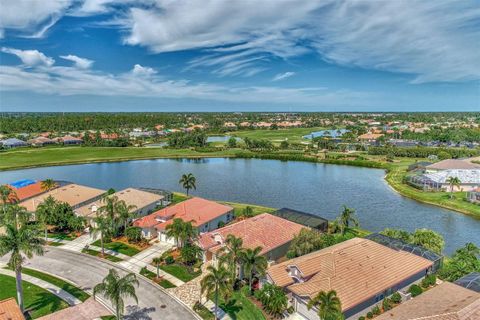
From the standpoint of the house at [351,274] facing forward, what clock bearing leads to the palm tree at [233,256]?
The palm tree is roughly at 1 o'clock from the house.

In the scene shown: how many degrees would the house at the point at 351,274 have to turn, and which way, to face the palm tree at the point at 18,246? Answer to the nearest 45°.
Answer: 0° — it already faces it

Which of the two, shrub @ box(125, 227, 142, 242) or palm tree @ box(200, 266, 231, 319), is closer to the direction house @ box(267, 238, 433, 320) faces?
the palm tree

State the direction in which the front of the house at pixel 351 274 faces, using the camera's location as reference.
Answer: facing the viewer and to the left of the viewer

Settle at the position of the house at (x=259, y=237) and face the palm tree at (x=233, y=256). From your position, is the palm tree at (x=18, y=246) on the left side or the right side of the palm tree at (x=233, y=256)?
right

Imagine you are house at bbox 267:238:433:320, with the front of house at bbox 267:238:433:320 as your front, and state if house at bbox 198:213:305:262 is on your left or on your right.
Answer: on your right

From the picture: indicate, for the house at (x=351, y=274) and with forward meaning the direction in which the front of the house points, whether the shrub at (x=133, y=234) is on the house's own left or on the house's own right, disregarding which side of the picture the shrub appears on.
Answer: on the house's own right
